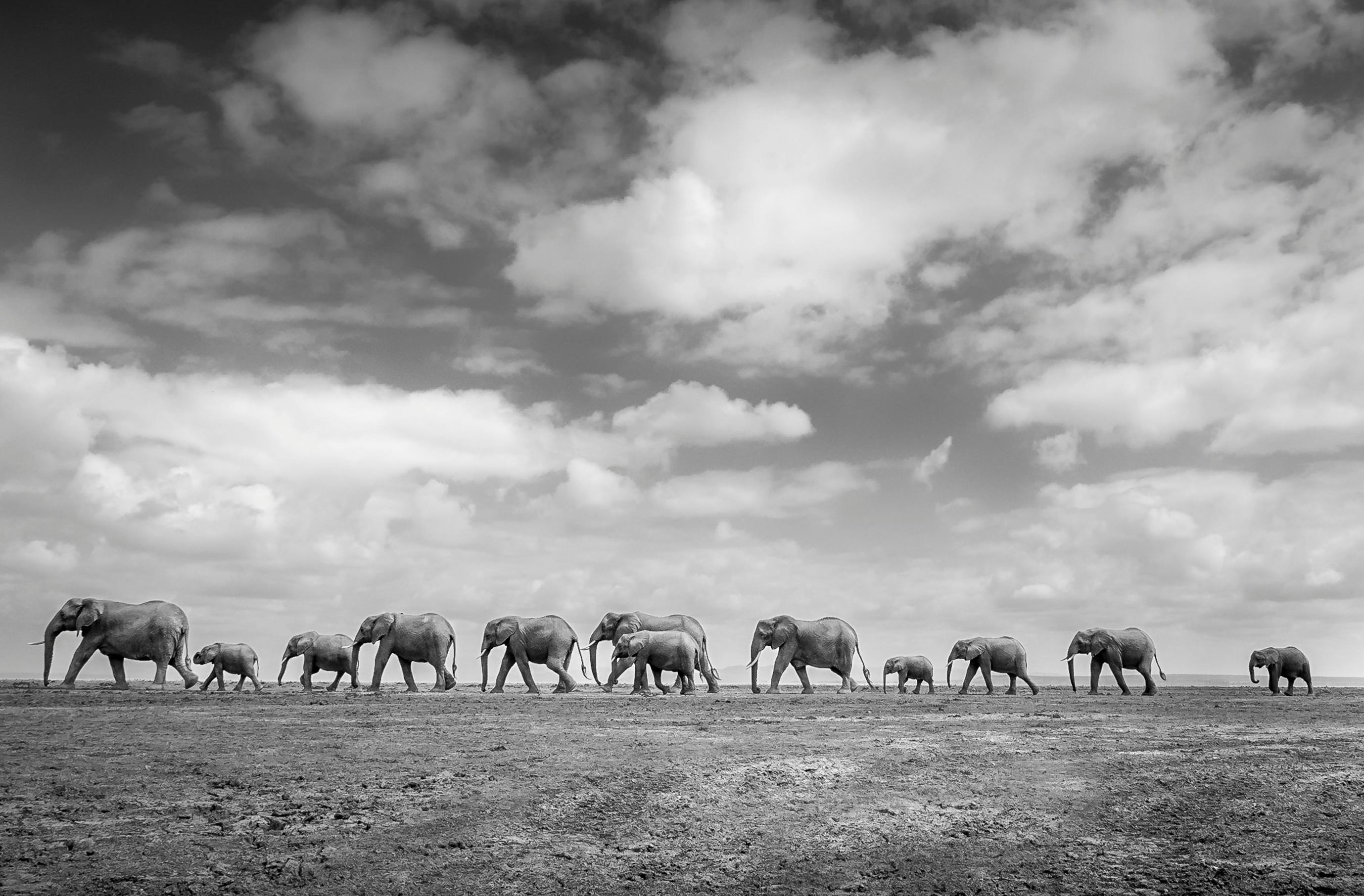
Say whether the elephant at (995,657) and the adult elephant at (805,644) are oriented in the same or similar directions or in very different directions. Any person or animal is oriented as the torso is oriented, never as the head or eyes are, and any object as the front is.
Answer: same or similar directions

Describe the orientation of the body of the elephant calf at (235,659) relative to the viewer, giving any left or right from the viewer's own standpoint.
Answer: facing to the left of the viewer

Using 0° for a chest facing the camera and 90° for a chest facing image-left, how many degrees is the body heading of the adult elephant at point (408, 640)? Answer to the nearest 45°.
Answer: approximately 90°

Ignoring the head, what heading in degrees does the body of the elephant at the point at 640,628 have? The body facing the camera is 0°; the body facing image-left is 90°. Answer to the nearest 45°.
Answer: approximately 90°

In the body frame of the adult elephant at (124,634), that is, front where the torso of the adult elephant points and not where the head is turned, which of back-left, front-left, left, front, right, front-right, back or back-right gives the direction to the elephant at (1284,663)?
back

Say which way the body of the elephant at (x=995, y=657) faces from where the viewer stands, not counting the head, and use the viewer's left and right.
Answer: facing to the left of the viewer

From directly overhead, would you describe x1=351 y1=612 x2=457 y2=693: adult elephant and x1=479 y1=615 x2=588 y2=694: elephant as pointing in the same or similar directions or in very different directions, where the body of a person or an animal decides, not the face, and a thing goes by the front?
same or similar directions

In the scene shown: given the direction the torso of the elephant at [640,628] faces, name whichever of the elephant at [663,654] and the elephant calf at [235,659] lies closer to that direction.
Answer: the elephant calf

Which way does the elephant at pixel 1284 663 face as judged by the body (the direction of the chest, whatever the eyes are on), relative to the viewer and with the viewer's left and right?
facing to the left of the viewer

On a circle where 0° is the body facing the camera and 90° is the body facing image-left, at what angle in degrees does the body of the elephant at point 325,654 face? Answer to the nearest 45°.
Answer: approximately 90°

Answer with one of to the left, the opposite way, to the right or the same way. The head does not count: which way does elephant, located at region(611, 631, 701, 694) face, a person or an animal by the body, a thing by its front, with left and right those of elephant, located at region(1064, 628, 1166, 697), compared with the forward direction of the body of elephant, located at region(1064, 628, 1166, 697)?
the same way

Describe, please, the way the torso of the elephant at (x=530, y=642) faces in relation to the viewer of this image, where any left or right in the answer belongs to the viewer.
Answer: facing to the left of the viewer

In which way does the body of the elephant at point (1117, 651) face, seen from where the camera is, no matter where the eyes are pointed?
to the viewer's left

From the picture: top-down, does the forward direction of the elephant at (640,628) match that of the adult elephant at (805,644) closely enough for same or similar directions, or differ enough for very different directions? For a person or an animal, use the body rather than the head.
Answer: same or similar directions

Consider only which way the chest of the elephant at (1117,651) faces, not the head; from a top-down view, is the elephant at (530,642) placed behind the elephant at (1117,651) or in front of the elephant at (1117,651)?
in front

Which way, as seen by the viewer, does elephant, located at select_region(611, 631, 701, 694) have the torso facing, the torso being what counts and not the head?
to the viewer's left

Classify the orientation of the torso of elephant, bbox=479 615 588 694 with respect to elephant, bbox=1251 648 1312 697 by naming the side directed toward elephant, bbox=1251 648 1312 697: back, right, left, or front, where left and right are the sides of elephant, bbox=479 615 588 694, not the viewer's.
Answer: back
